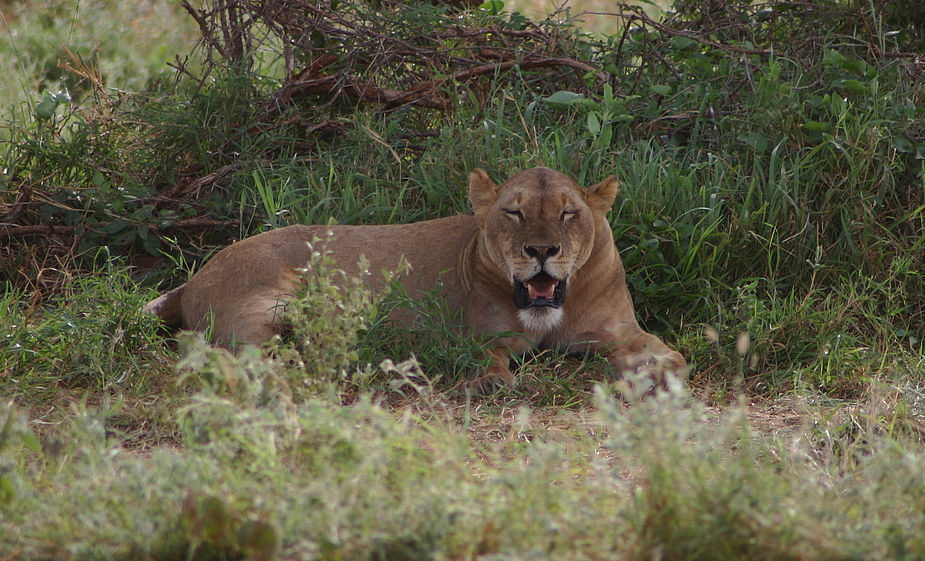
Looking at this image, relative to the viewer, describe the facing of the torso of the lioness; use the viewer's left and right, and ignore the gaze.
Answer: facing the viewer and to the right of the viewer
